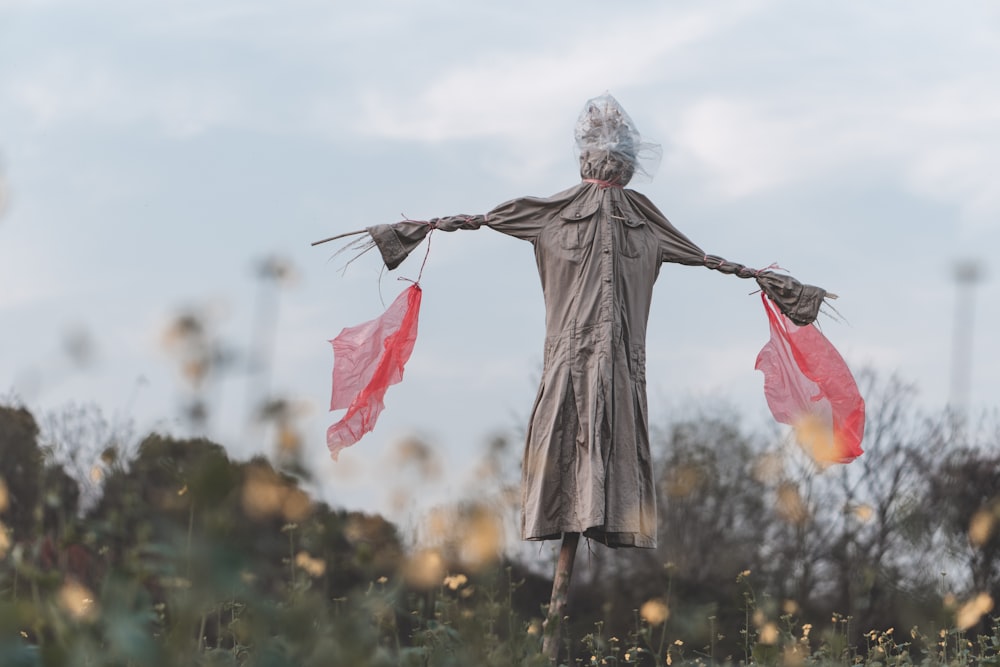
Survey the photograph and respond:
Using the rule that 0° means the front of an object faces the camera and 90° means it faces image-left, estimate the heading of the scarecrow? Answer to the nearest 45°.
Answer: approximately 0°
